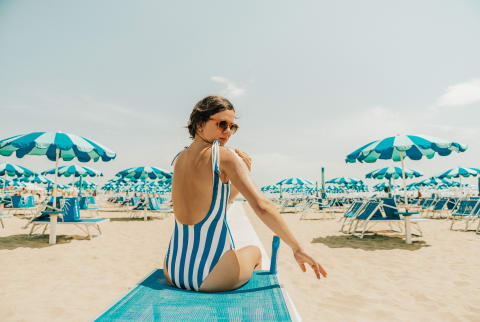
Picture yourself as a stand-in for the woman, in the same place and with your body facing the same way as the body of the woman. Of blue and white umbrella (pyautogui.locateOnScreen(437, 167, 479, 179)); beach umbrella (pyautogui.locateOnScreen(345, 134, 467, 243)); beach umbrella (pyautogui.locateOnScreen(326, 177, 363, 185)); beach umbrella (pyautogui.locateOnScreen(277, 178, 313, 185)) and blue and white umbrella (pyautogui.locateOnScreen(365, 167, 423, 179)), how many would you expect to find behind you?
0

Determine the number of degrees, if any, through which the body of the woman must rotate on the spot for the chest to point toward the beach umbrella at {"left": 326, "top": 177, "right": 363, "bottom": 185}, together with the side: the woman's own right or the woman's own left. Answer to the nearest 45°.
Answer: approximately 45° to the woman's own left

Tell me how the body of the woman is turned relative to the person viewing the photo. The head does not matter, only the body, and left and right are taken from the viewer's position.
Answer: facing away from the viewer and to the right of the viewer

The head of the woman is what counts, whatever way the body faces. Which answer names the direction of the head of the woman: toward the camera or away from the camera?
toward the camera

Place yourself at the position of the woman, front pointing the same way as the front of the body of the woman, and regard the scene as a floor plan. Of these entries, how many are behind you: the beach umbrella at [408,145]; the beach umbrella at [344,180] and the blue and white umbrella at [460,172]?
0

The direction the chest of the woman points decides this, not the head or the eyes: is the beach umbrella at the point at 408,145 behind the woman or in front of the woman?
in front

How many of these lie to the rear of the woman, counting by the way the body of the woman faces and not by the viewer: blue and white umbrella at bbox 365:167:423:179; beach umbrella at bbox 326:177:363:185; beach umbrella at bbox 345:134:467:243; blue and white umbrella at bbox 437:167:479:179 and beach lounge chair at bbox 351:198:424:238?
0

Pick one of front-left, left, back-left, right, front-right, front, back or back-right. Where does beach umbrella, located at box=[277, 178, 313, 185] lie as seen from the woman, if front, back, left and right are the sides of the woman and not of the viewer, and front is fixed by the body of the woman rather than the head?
front-left

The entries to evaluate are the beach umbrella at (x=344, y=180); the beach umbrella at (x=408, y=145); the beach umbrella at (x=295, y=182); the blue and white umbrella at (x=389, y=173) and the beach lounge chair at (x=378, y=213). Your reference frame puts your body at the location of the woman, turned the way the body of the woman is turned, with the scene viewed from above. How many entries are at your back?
0

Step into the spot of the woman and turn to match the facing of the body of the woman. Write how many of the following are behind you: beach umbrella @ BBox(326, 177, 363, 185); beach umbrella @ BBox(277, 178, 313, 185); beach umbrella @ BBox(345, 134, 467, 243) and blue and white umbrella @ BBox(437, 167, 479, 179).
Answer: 0

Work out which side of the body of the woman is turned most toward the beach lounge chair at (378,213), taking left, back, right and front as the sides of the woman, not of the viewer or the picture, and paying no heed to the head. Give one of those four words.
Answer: front

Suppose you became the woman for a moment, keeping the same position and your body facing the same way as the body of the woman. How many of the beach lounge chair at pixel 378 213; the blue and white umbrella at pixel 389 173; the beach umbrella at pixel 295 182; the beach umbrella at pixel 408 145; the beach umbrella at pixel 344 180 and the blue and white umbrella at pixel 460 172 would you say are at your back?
0
